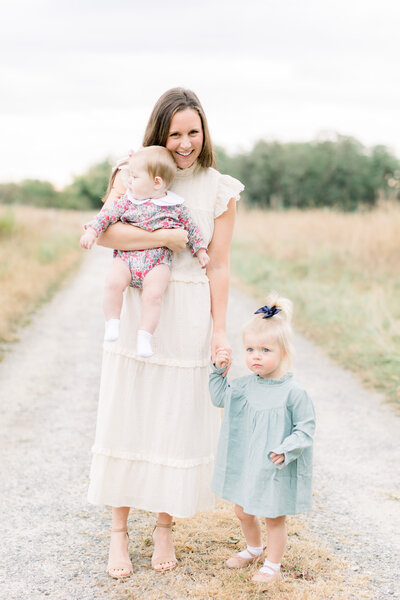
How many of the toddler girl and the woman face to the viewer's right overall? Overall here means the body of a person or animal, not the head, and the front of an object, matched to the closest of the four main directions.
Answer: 0

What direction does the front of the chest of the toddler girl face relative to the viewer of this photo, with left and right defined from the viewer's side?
facing the viewer and to the left of the viewer

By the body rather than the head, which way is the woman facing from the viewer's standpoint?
toward the camera
